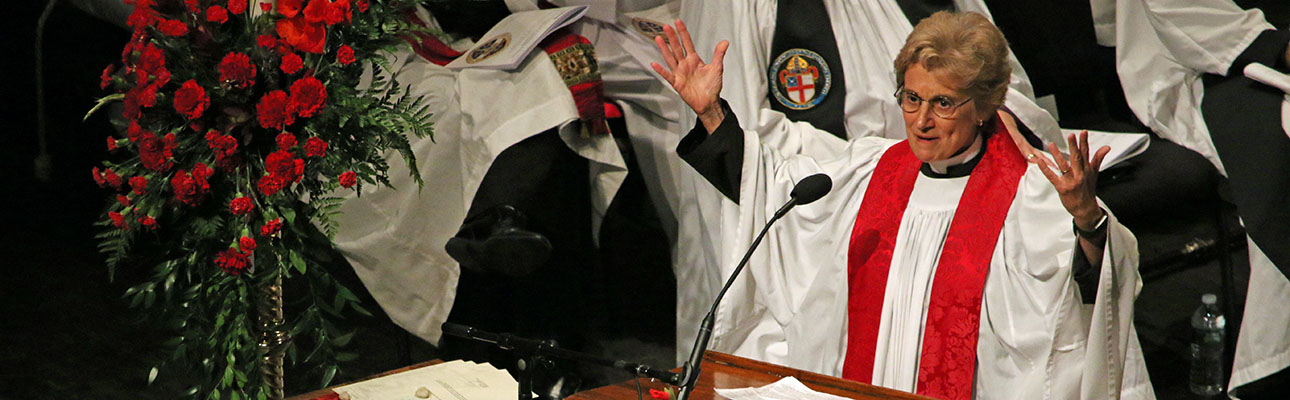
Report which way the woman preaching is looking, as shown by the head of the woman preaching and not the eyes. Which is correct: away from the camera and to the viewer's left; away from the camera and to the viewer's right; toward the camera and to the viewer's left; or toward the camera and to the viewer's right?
toward the camera and to the viewer's left

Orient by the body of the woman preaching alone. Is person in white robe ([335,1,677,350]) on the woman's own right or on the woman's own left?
on the woman's own right

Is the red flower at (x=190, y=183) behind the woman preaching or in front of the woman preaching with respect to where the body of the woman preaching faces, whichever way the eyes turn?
in front

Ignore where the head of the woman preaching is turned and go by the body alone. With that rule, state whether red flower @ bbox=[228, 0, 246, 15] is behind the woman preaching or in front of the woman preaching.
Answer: in front

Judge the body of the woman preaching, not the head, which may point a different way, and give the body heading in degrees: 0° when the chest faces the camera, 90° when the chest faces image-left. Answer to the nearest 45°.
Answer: approximately 45°

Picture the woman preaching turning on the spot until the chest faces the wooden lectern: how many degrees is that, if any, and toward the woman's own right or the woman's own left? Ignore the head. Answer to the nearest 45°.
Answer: approximately 45° to the woman's own left

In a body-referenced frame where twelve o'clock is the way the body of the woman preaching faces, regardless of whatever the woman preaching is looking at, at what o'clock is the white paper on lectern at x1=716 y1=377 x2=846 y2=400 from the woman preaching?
The white paper on lectern is roughly at 11 o'clock from the woman preaching.

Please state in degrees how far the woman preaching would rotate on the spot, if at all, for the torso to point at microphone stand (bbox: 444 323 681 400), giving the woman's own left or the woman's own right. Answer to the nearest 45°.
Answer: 0° — they already face it
